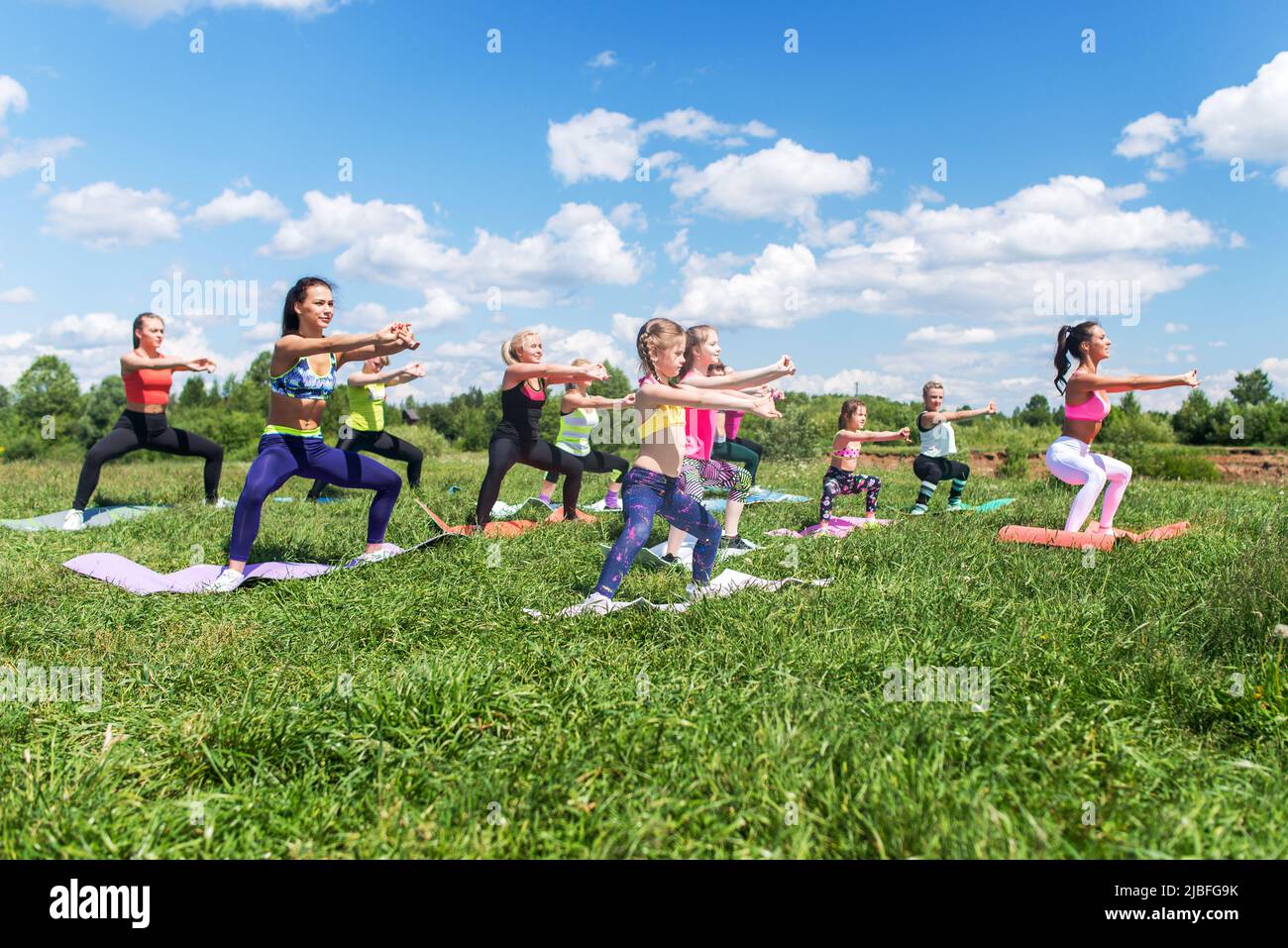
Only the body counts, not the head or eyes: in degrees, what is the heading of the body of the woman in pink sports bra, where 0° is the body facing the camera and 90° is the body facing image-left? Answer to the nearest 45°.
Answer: approximately 270°

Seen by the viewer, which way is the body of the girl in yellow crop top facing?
to the viewer's right

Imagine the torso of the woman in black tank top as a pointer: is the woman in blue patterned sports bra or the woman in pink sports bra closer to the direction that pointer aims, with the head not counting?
the woman in pink sports bra

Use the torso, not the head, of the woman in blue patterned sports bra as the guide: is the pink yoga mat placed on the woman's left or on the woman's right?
on the woman's left

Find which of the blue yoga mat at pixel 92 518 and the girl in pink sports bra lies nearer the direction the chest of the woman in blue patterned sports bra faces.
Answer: the girl in pink sports bra

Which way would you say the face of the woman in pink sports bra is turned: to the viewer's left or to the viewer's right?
to the viewer's right

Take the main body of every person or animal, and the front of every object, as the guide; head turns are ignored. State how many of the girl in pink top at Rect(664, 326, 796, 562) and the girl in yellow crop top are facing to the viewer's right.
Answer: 2

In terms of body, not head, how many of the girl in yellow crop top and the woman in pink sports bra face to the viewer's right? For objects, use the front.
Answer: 2
